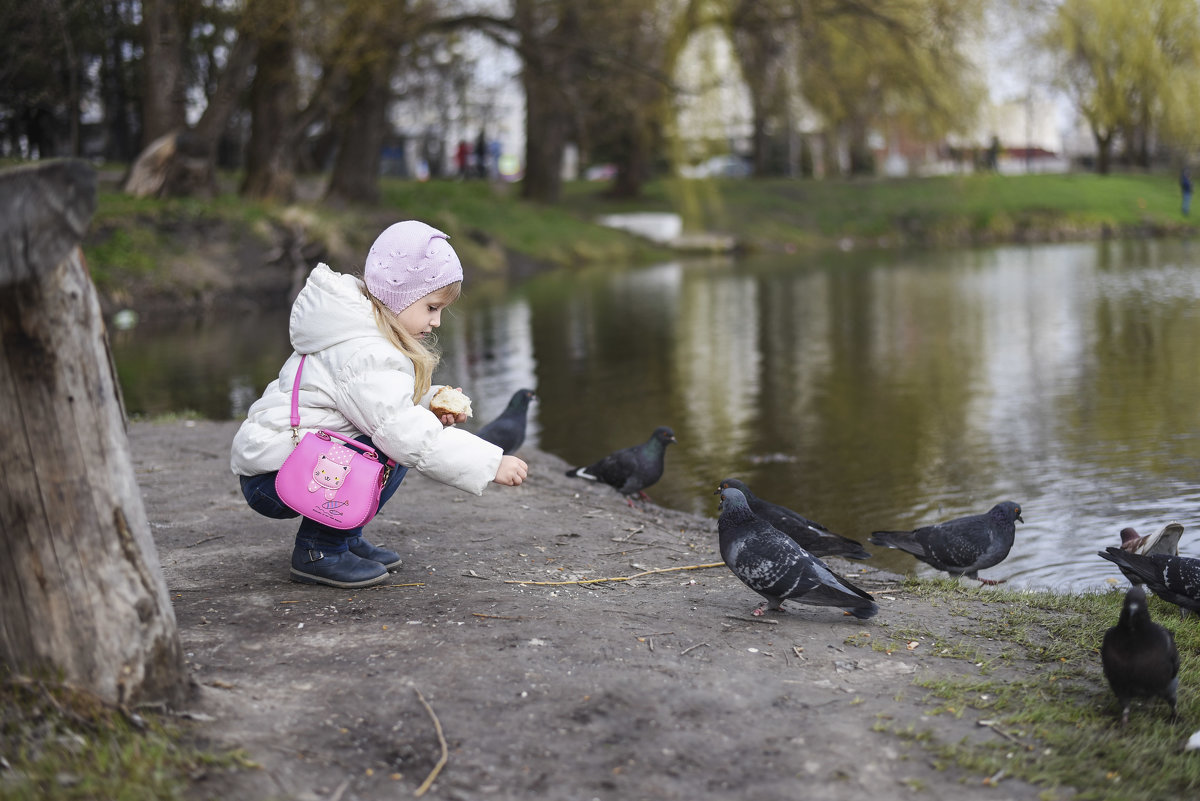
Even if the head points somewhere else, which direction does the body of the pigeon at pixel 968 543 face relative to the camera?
to the viewer's right

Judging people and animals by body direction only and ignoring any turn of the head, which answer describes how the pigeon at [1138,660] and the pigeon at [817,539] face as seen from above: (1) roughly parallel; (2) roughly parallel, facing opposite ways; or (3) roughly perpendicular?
roughly perpendicular

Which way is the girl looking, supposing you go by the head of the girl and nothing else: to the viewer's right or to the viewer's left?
to the viewer's right

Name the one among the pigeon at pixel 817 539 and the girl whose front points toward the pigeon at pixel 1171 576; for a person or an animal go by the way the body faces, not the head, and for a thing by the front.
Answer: the girl

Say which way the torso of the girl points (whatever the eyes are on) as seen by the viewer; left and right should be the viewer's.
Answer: facing to the right of the viewer

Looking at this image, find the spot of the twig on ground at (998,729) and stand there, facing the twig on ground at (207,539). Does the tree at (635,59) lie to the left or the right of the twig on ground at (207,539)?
right

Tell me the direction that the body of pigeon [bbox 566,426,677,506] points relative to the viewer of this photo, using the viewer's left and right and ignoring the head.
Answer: facing to the right of the viewer

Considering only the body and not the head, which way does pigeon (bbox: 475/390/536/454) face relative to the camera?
to the viewer's right

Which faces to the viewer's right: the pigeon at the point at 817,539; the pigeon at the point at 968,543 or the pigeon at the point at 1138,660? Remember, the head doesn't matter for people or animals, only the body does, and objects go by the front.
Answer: the pigeon at the point at 968,543
